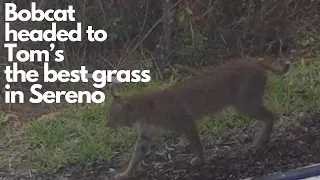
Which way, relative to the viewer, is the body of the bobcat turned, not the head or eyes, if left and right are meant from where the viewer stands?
facing to the left of the viewer
